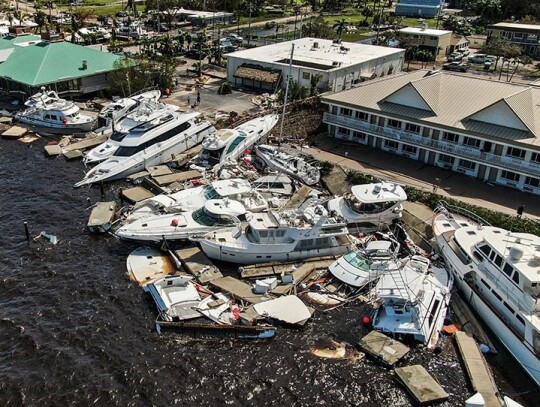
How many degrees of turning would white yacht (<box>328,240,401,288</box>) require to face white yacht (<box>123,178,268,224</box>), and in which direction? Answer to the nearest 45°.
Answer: approximately 45° to its right

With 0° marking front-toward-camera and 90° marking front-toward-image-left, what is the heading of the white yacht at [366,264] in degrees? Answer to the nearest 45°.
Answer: approximately 45°

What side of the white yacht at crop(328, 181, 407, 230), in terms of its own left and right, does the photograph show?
left

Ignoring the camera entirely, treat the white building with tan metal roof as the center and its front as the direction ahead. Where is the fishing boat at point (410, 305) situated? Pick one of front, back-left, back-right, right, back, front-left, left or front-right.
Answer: front-left

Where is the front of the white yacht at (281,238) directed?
to the viewer's left

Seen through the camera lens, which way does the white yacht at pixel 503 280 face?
facing away from the viewer and to the left of the viewer

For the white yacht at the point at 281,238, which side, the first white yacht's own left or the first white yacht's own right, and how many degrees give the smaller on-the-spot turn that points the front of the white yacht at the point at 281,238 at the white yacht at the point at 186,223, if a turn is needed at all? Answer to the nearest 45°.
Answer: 0° — it already faces it

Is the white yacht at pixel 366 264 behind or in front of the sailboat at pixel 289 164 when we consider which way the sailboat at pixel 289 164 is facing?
behind

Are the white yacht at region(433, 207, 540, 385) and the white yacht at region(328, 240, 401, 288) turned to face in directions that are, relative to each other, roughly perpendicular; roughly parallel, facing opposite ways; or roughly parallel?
roughly perpendicular

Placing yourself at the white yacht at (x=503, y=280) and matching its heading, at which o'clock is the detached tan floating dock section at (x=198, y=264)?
The detached tan floating dock section is roughly at 10 o'clock from the white yacht.

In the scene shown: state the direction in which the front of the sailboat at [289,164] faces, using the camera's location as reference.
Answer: facing away from the viewer and to the left of the viewer

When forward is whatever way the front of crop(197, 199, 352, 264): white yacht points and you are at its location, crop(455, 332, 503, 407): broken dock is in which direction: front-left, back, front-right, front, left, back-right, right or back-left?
back-left
